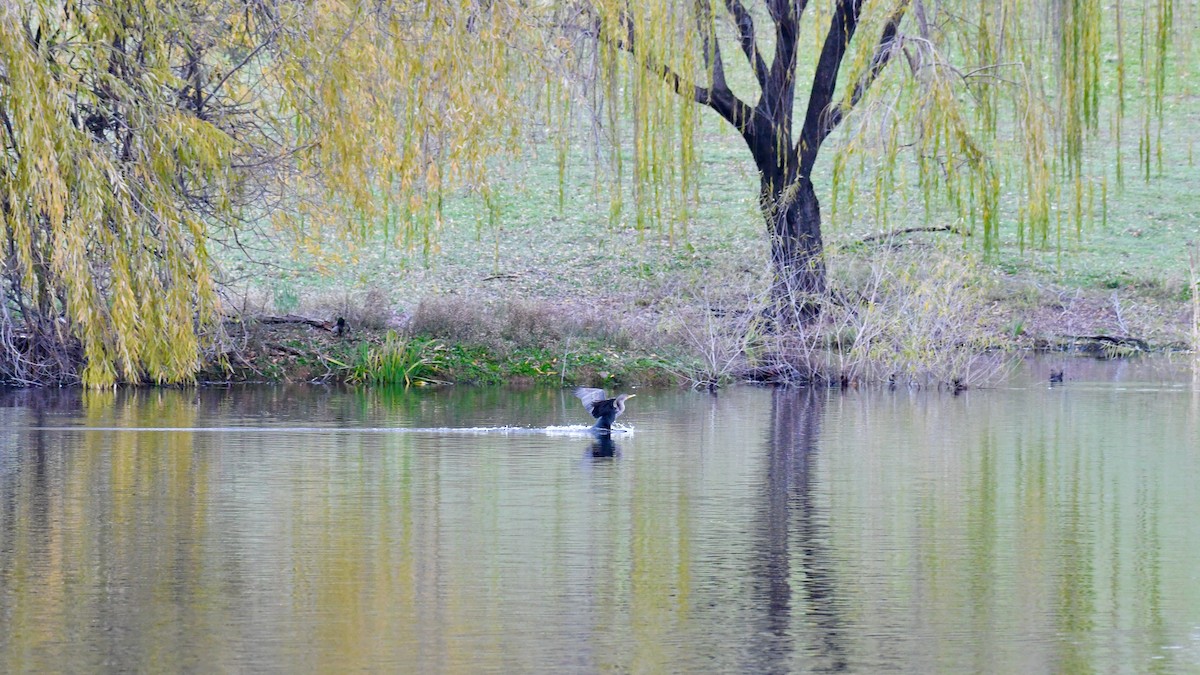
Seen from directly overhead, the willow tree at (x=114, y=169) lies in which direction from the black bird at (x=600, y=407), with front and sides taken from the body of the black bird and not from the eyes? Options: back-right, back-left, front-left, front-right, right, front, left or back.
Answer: back

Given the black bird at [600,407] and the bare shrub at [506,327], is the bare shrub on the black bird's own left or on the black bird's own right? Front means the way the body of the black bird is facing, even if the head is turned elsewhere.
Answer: on the black bird's own left

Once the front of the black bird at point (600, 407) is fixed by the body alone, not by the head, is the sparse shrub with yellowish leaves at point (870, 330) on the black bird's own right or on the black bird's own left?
on the black bird's own left

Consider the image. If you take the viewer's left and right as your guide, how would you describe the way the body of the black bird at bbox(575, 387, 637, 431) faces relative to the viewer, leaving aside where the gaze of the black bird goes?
facing to the right of the viewer
